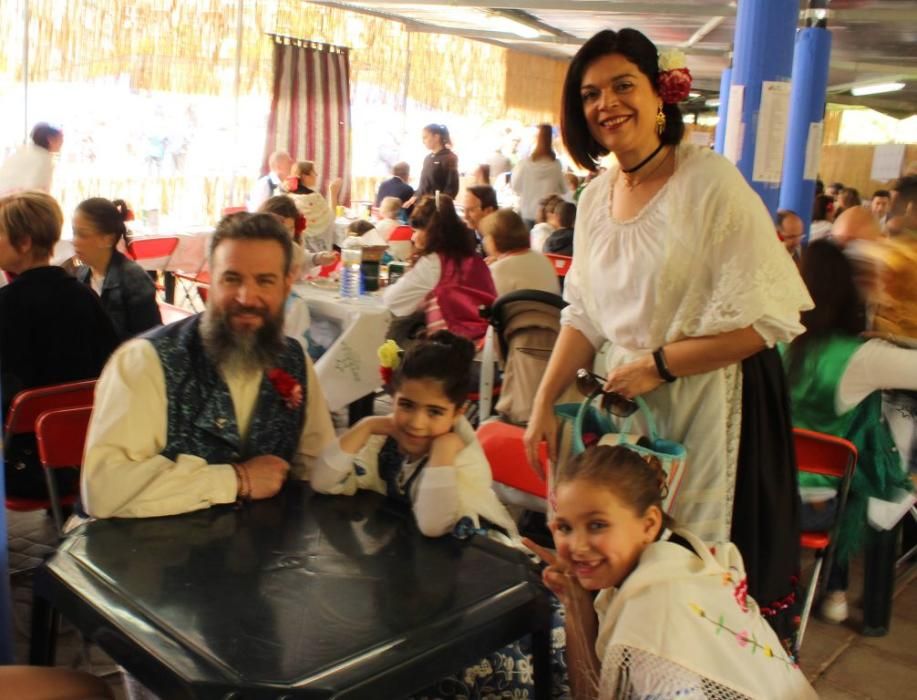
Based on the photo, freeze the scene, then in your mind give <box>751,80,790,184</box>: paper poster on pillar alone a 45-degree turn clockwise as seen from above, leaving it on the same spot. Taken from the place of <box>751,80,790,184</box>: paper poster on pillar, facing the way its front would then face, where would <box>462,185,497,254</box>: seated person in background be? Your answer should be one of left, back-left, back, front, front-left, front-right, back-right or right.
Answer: right

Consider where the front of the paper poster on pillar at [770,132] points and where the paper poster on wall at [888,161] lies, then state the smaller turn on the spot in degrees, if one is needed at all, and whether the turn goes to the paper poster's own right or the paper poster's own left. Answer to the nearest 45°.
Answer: approximately 180°

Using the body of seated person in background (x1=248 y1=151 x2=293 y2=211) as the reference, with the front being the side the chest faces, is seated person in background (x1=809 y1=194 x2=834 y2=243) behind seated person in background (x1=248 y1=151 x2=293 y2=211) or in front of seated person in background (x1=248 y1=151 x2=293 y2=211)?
in front

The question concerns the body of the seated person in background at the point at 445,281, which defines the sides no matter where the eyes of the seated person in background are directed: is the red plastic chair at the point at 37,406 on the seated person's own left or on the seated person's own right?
on the seated person's own left

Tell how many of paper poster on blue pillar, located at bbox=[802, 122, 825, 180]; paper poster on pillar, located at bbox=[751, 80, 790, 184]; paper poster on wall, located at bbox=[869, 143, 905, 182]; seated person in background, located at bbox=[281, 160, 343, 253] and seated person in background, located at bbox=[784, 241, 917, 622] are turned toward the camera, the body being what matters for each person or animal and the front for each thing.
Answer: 3

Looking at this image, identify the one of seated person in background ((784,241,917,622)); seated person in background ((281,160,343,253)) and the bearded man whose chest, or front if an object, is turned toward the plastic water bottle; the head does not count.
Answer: seated person in background ((281,160,343,253))

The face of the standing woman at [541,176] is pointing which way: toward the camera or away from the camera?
away from the camera

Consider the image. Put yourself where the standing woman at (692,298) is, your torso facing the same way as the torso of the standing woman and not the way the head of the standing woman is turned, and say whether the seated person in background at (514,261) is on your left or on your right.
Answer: on your right

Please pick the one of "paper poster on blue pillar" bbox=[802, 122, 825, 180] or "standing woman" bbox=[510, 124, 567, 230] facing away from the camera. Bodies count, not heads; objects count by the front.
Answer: the standing woman

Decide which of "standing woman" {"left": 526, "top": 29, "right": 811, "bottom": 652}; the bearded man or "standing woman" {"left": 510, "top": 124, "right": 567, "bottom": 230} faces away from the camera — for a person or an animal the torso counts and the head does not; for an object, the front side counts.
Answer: "standing woman" {"left": 510, "top": 124, "right": 567, "bottom": 230}

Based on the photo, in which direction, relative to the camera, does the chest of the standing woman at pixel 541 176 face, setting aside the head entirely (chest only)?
away from the camera
